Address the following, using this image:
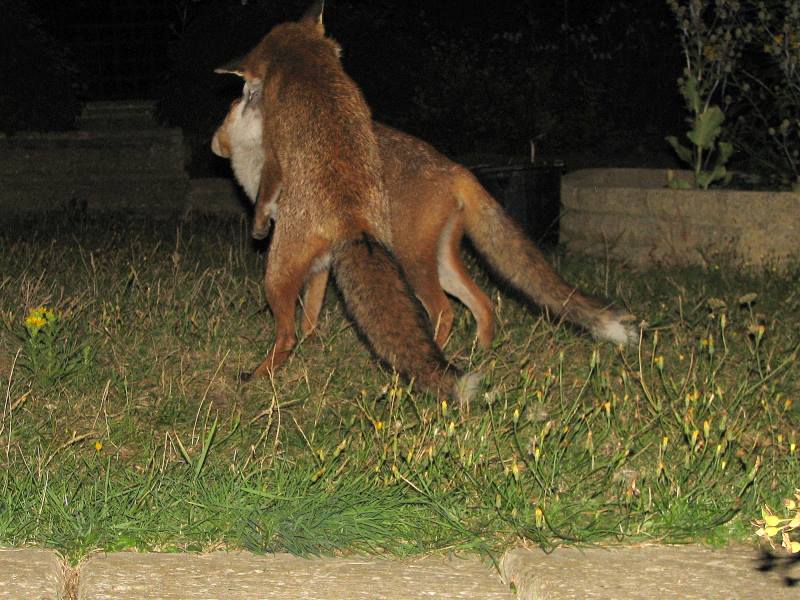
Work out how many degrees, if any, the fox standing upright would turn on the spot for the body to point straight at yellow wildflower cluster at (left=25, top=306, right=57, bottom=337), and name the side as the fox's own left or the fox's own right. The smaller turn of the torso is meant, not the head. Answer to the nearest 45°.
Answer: approximately 45° to the fox's own left

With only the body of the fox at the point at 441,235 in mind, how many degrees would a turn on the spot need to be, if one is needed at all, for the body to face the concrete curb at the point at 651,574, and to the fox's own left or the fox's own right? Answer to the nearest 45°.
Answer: approximately 90° to the fox's own left

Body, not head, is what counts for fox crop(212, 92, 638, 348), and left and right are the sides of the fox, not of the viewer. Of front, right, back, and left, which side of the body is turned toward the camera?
left

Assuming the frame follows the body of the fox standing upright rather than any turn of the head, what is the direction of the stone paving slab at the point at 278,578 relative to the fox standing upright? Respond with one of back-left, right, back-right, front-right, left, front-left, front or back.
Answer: back-left

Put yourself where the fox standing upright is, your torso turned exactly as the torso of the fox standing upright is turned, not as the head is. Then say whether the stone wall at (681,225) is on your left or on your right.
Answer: on your right

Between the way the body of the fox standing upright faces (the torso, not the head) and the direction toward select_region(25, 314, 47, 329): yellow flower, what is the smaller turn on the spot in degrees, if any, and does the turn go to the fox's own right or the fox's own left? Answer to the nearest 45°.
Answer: approximately 45° to the fox's own left

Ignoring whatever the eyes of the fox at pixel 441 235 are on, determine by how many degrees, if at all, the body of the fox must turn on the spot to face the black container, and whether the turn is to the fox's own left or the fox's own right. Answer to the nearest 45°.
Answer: approximately 90° to the fox's own right

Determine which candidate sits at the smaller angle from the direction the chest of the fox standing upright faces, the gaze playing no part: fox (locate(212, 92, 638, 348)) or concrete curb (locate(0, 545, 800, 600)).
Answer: the fox

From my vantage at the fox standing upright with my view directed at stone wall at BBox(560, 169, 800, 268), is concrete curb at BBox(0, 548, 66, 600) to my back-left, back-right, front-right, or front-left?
back-right

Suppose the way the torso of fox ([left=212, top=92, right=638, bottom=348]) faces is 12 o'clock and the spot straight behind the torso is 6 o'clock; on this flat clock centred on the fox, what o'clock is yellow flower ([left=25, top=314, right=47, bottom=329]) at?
The yellow flower is roughly at 11 o'clock from the fox.

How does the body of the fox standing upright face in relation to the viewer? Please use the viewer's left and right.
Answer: facing away from the viewer and to the left of the viewer

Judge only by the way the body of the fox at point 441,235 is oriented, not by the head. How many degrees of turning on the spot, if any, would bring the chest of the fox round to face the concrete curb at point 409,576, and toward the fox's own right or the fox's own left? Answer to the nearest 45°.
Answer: approximately 90° to the fox's own left

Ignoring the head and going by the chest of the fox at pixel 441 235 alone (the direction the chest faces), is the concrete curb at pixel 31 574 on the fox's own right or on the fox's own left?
on the fox's own left
